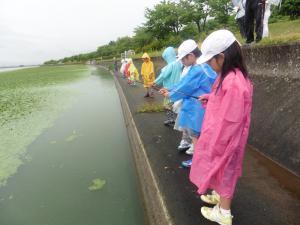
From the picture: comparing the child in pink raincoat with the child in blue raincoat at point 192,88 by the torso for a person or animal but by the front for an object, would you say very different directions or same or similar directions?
same or similar directions

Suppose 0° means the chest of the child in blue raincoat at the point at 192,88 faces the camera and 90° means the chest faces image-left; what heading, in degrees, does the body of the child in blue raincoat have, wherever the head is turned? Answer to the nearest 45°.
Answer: approximately 90°

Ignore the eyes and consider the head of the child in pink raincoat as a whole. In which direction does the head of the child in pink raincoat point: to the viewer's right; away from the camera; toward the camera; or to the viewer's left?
to the viewer's left

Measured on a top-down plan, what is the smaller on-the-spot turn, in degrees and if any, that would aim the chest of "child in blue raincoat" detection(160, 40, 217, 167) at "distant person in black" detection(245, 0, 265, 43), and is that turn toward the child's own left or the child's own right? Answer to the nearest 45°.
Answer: approximately 135° to the child's own right

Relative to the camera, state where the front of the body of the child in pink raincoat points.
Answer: to the viewer's left

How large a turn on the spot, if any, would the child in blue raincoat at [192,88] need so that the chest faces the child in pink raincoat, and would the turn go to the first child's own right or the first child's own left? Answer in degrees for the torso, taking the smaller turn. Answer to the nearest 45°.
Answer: approximately 90° to the first child's own left

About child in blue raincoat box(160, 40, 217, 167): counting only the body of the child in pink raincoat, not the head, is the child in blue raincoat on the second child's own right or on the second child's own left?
on the second child's own right

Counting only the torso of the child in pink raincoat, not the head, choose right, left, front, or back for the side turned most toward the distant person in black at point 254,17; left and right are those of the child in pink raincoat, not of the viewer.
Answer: right

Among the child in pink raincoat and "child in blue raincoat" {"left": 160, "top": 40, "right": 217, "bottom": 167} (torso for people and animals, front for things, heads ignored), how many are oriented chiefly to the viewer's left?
2
